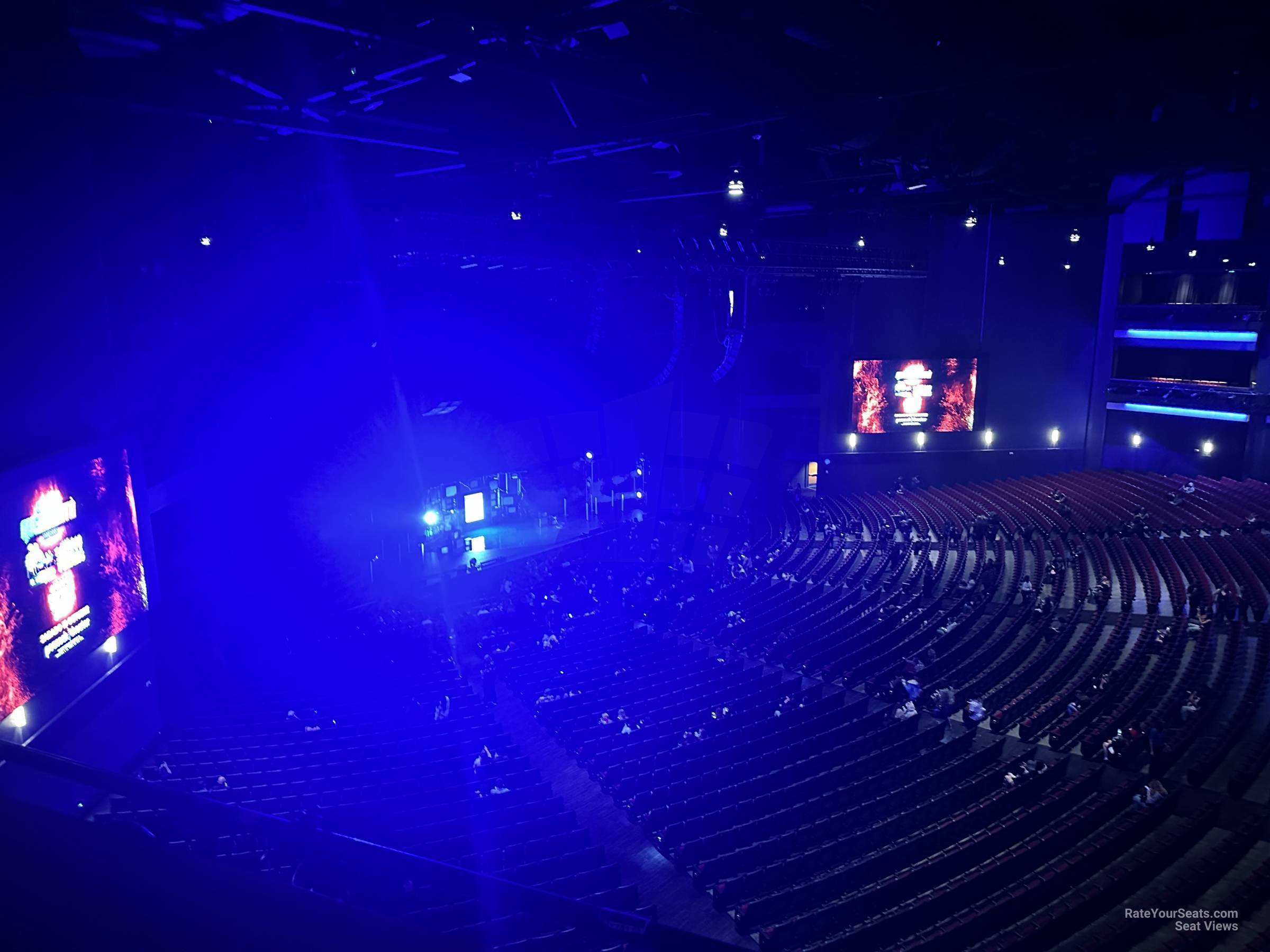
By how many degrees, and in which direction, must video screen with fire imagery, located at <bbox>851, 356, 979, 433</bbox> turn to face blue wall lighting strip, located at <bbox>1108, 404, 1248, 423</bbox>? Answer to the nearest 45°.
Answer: approximately 90° to its left

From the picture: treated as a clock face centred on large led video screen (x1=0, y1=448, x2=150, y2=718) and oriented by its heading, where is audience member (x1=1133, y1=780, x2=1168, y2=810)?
The audience member is roughly at 12 o'clock from the large led video screen.

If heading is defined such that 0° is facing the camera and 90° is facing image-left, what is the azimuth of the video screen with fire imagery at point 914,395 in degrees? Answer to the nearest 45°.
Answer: approximately 0°

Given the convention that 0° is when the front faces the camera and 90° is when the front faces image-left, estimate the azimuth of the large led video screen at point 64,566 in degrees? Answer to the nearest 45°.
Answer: approximately 315°

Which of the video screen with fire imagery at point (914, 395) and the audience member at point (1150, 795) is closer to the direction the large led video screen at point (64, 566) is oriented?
the audience member

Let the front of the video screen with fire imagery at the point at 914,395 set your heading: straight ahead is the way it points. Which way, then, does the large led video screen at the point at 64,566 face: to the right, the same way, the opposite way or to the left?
to the left

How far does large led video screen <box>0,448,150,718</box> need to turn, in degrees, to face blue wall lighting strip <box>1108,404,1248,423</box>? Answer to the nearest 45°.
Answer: approximately 45° to its left
